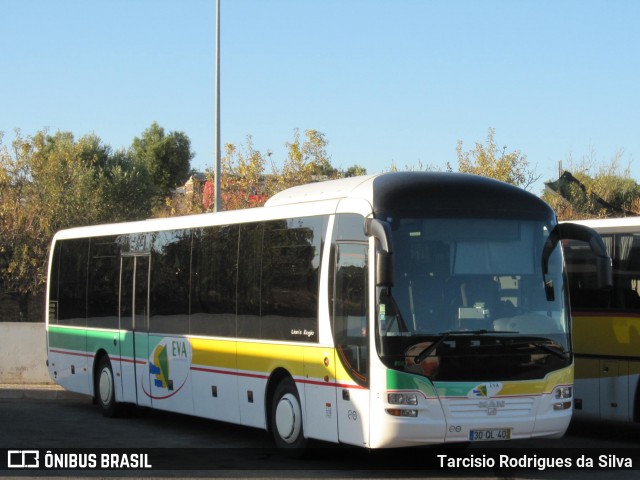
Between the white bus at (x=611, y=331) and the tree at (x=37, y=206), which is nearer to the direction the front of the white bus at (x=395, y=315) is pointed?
the white bus

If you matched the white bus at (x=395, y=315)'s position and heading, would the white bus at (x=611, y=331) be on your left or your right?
on your left

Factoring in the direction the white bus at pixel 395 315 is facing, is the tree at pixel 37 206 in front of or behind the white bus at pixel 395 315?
behind

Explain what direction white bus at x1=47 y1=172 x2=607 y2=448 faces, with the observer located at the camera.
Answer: facing the viewer and to the right of the viewer
